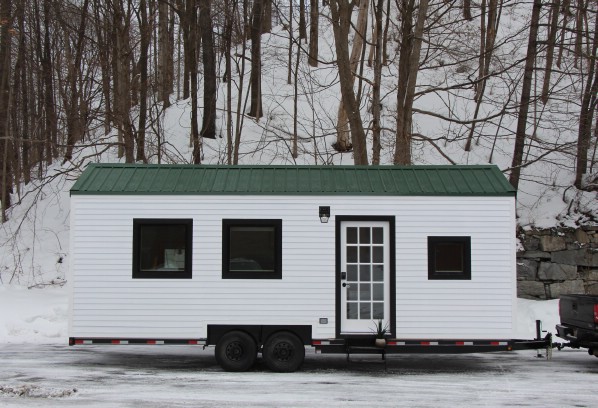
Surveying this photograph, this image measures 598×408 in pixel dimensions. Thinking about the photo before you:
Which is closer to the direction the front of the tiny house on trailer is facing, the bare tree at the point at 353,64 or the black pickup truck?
the black pickup truck

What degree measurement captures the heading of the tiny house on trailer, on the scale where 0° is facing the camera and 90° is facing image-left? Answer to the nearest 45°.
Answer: approximately 270°

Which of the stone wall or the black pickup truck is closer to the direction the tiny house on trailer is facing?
the black pickup truck
